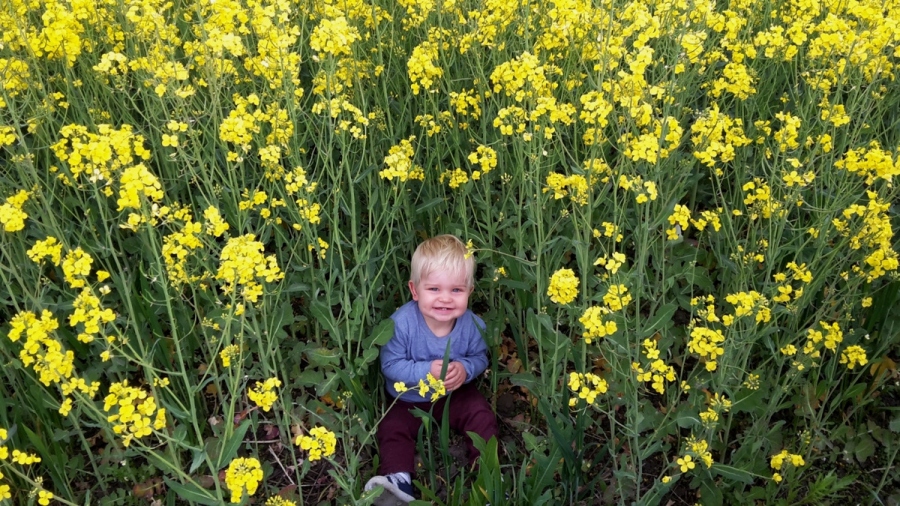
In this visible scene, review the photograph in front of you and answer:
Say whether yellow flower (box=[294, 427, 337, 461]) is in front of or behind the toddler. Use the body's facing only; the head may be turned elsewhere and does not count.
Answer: in front

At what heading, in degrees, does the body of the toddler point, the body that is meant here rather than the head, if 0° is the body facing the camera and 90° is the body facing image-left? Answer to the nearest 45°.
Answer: approximately 0°

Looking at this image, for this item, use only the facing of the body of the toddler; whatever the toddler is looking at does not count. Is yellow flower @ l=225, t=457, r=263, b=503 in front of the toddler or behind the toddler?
in front
